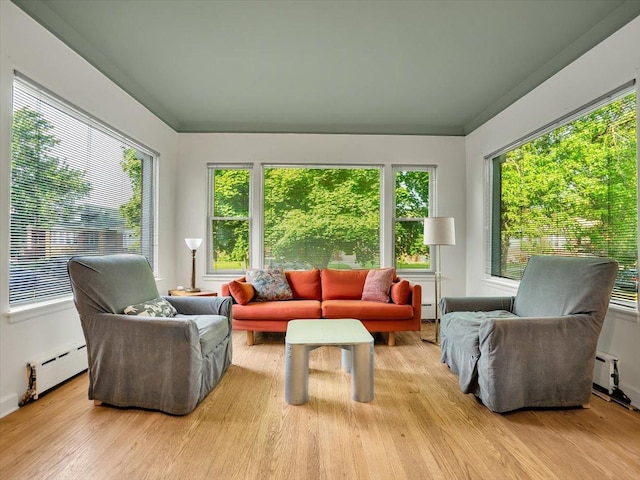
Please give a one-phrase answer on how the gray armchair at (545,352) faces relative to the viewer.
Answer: facing the viewer and to the left of the viewer

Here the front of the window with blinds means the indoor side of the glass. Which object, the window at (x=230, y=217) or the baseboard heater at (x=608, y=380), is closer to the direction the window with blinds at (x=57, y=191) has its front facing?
the baseboard heater

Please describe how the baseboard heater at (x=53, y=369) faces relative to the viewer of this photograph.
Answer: facing the viewer and to the right of the viewer

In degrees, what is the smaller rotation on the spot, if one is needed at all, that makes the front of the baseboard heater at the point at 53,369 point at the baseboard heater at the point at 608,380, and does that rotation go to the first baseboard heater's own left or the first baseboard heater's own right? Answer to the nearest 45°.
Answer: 0° — it already faces it

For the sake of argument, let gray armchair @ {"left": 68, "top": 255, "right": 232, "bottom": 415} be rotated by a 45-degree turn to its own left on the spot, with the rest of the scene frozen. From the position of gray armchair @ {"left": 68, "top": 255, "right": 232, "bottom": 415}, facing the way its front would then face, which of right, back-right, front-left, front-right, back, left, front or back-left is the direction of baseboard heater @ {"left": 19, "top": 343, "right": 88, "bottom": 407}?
back-left

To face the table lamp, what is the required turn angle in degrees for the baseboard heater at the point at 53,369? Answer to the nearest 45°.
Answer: approximately 90° to its left

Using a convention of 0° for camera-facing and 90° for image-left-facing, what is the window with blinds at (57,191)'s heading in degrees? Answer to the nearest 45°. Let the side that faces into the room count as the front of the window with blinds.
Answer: approximately 315°

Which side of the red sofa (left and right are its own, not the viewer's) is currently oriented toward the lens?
front

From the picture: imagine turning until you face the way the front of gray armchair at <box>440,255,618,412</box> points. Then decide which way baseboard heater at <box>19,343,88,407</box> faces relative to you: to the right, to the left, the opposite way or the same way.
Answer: the opposite way

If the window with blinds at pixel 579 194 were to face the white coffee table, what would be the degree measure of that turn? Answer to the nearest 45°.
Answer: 0° — it already faces it

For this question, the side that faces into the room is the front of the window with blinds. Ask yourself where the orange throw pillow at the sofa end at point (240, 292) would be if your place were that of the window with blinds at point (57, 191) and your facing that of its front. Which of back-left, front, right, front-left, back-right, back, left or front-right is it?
front-left
